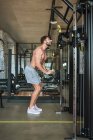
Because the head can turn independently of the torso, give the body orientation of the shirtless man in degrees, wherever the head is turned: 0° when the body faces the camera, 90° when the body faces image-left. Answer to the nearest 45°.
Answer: approximately 270°
